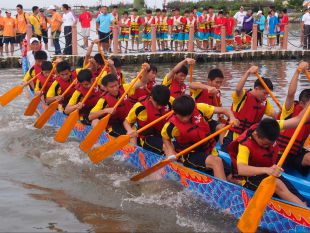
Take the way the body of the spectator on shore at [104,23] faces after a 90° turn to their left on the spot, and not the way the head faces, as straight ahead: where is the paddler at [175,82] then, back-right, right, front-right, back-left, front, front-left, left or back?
right

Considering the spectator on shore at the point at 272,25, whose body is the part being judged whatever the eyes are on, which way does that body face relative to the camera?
toward the camera

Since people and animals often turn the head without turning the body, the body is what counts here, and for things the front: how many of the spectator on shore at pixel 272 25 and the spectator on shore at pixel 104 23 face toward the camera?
2

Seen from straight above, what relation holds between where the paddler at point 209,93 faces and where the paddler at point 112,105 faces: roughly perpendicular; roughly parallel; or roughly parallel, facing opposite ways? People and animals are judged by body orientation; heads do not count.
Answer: roughly parallel

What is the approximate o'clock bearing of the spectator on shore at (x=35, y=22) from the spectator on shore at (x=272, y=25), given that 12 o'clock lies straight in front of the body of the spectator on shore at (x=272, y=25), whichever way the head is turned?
the spectator on shore at (x=35, y=22) is roughly at 2 o'clock from the spectator on shore at (x=272, y=25).

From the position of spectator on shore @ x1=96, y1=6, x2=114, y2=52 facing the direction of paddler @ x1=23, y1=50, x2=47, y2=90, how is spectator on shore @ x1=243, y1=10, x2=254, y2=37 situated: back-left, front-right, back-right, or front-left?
back-left

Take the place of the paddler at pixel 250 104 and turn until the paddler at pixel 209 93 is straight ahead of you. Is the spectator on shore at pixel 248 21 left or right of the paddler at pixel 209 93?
right

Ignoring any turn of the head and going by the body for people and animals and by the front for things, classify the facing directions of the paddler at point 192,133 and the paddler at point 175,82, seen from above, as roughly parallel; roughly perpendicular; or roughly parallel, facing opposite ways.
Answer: roughly parallel
